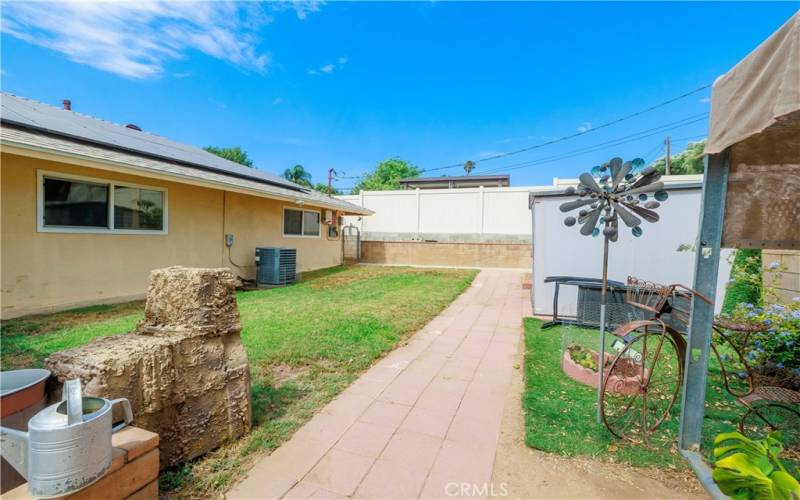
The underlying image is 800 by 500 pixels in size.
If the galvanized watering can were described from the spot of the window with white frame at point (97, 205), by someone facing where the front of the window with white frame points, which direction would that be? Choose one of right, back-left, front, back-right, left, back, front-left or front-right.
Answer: front-right

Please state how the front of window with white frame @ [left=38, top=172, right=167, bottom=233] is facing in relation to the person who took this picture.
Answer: facing the viewer and to the right of the viewer

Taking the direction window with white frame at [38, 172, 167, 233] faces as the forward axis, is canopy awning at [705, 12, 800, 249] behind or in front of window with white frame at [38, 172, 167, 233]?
in front

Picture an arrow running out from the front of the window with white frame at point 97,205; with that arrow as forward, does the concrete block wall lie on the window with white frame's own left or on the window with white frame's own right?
on the window with white frame's own left

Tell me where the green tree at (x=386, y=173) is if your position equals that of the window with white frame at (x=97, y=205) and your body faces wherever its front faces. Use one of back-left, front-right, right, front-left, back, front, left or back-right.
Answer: left

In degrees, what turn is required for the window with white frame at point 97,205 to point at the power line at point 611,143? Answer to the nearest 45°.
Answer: approximately 45° to its left

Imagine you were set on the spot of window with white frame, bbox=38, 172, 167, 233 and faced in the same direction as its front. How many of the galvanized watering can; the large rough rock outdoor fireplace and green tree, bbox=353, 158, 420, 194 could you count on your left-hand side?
1

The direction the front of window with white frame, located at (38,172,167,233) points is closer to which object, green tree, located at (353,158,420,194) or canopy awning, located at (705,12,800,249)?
the canopy awning

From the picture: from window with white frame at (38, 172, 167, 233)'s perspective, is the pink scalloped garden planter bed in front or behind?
in front

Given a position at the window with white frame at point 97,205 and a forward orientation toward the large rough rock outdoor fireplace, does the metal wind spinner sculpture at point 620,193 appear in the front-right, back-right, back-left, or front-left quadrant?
front-left

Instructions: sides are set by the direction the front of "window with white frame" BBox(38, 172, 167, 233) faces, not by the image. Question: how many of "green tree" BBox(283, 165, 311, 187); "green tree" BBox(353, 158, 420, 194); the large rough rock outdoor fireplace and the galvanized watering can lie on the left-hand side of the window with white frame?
2

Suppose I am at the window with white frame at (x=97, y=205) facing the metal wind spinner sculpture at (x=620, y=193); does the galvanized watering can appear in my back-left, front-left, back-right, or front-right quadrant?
front-right

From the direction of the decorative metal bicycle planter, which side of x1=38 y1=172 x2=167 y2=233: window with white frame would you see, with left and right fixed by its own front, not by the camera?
front

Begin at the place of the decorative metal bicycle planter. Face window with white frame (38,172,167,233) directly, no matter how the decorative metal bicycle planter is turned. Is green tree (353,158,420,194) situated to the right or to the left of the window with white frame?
right

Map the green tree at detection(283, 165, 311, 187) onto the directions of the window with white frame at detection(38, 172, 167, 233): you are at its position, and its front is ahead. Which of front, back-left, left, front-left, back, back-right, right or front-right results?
left

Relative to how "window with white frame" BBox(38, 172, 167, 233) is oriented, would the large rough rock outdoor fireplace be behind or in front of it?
in front
